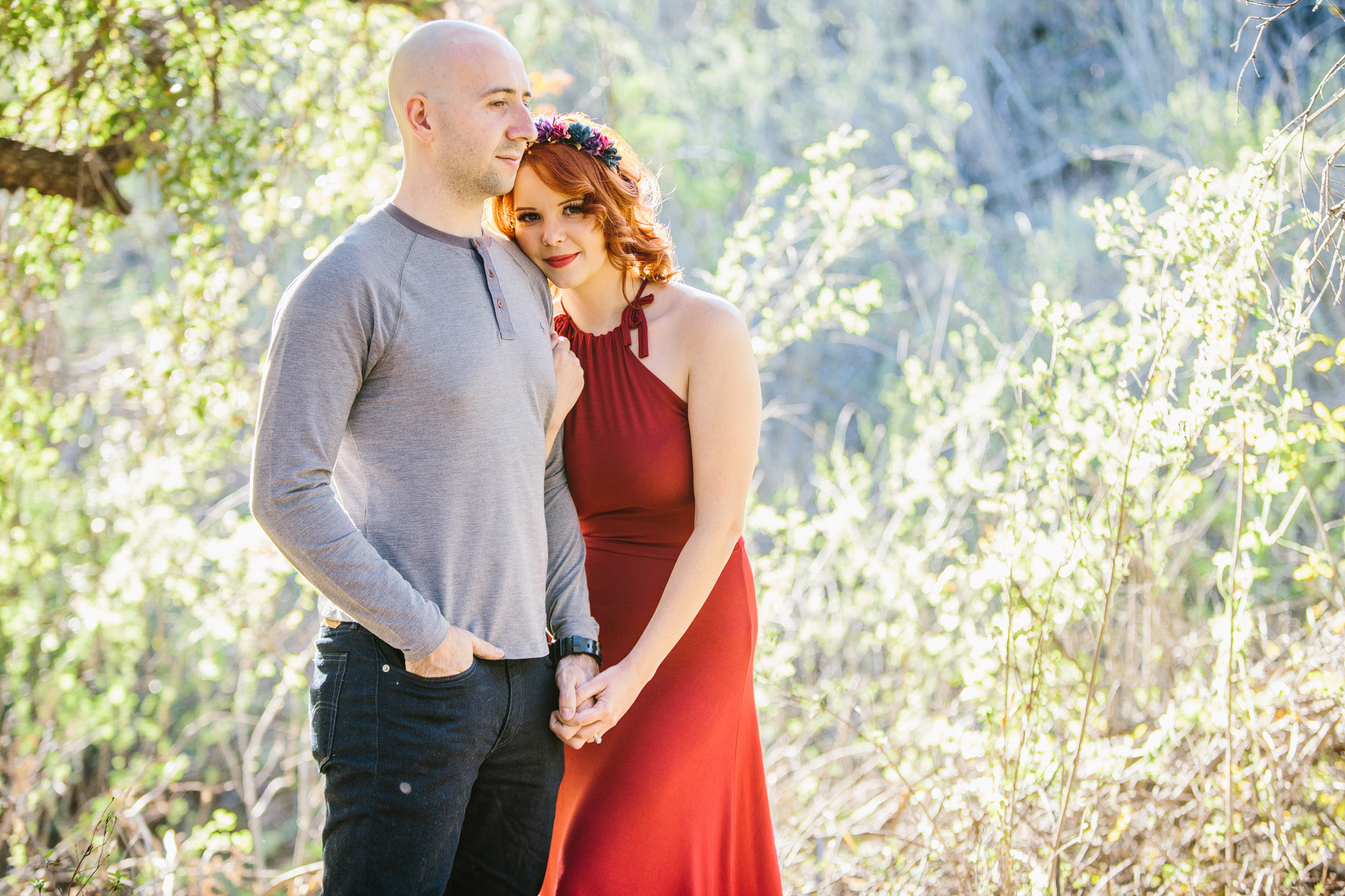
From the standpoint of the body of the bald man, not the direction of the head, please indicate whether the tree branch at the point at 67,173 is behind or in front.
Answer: behind

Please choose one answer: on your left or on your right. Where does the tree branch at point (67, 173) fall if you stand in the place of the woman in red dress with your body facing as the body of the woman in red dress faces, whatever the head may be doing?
on your right

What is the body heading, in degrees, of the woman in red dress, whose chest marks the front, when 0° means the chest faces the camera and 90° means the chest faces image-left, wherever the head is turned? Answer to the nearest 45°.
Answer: approximately 45°
